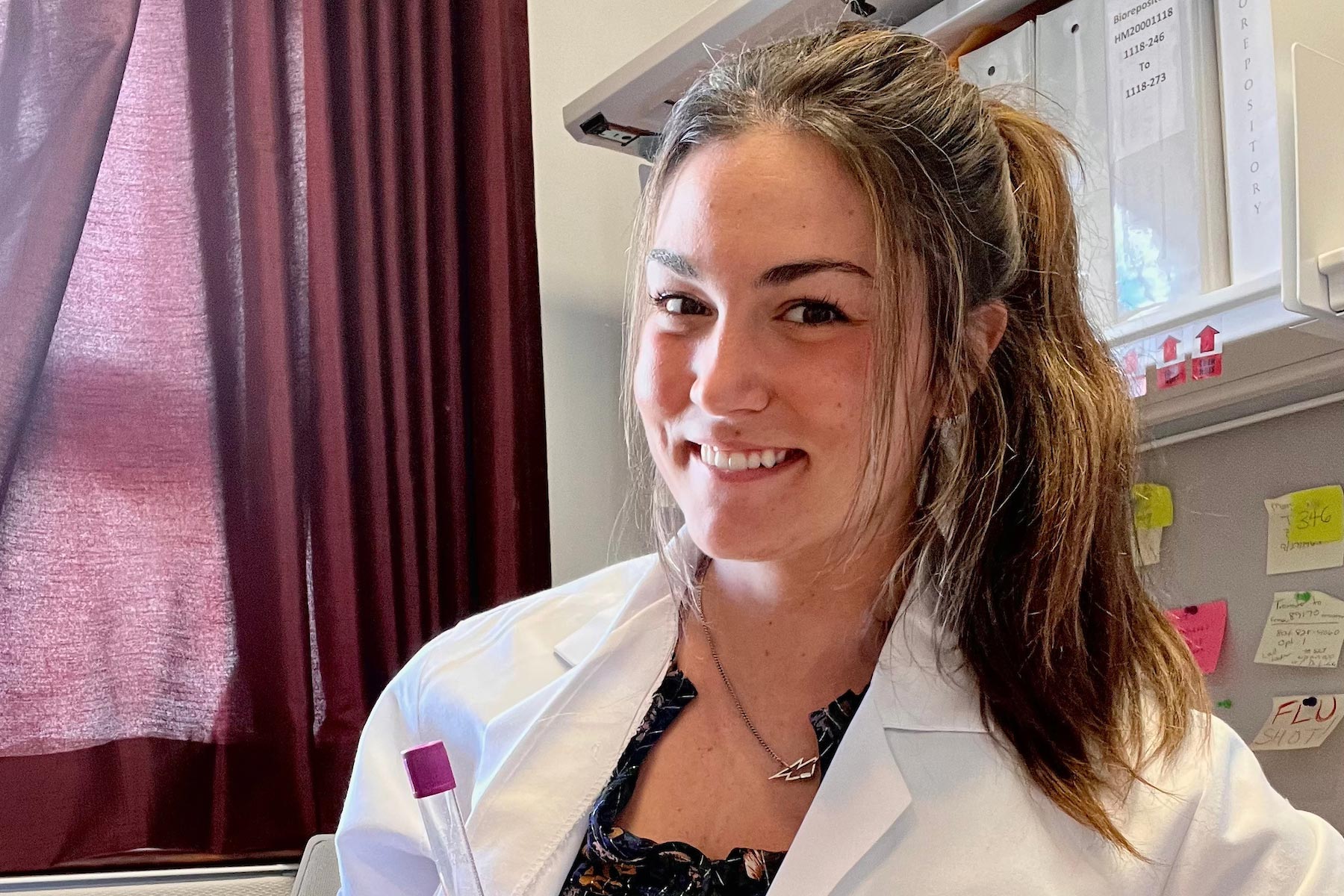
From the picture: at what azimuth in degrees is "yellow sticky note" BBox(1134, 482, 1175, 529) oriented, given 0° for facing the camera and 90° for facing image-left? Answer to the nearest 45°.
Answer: approximately 0°

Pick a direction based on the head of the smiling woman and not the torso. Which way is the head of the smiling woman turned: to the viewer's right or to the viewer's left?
to the viewer's left

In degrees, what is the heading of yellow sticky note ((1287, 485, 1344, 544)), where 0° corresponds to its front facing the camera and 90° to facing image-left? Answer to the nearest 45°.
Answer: approximately 0°
